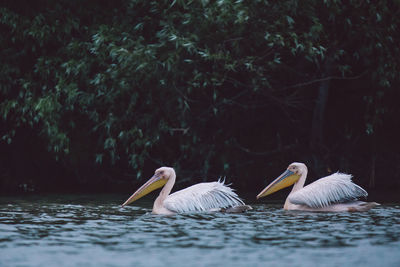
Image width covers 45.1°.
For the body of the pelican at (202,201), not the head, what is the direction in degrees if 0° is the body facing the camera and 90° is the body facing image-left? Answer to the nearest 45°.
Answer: approximately 90°

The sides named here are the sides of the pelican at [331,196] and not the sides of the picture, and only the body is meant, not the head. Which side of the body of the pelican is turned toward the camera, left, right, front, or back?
left

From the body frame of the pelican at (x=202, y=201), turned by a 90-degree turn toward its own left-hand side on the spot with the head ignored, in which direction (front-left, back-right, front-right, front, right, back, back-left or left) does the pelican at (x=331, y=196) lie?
left
